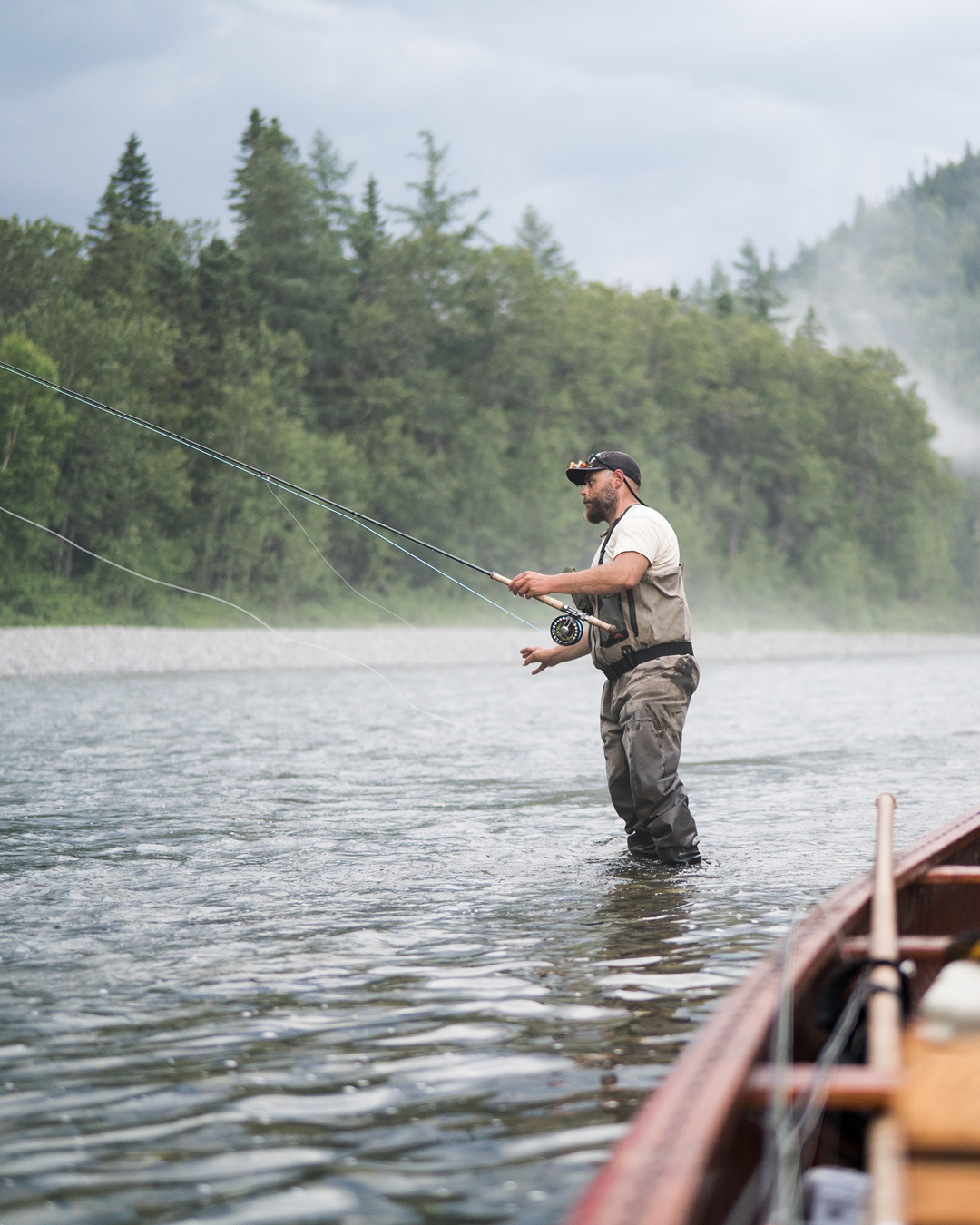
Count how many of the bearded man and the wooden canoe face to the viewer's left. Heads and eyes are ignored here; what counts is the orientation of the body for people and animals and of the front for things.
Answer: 1

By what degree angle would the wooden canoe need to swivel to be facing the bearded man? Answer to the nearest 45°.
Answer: approximately 45° to its left

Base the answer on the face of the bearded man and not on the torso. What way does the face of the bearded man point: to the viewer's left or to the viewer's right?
to the viewer's left

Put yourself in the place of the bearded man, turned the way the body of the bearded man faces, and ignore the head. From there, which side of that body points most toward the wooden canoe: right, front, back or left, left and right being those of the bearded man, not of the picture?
left

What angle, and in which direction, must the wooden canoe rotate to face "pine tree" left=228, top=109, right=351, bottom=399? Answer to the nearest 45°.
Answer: approximately 45° to its left

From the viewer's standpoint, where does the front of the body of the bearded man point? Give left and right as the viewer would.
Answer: facing to the left of the viewer

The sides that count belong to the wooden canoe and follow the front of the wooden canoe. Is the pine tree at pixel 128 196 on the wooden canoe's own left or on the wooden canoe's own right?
on the wooden canoe's own left

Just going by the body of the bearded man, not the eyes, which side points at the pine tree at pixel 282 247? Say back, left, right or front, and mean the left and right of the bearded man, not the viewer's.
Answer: right

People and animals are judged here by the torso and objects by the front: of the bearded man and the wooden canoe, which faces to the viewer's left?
the bearded man

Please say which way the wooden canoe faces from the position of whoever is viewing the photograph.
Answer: facing away from the viewer and to the right of the viewer
